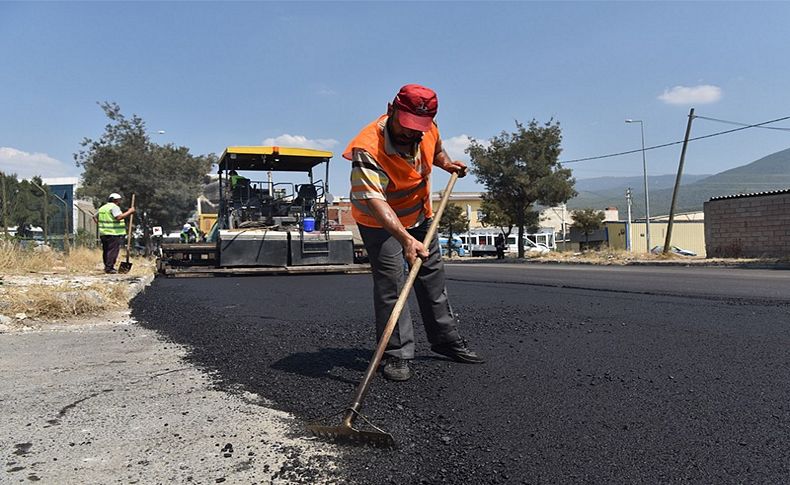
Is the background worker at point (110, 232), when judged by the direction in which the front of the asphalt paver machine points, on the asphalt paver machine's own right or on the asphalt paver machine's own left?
on the asphalt paver machine's own left

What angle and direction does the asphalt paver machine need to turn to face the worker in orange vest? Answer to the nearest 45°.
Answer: approximately 180°

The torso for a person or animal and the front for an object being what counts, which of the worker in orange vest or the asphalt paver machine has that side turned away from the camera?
the asphalt paver machine

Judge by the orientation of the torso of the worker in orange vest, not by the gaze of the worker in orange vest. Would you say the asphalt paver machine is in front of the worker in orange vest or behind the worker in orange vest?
behind

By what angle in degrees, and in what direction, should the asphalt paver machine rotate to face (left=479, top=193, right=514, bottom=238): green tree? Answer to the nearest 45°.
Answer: approximately 45° to its right

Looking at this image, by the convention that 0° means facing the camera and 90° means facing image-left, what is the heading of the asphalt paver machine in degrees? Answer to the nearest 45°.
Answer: approximately 180°

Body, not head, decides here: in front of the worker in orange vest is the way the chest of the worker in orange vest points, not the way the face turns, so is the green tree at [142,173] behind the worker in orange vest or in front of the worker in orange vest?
behind

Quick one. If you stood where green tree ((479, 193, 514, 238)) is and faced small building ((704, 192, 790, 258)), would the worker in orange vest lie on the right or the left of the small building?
right
